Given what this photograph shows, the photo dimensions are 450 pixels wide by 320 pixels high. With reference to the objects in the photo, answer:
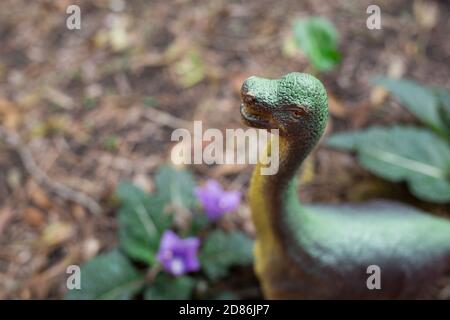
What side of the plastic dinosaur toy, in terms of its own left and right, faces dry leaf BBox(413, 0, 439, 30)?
right

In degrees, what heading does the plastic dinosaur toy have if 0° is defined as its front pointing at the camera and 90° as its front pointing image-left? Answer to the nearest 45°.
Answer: approximately 90°

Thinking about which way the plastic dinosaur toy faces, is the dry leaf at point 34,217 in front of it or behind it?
in front

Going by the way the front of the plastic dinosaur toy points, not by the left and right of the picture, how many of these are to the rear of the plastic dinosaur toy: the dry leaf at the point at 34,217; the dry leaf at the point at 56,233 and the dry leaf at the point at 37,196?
0

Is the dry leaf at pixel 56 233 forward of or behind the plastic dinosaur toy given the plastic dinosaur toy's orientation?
forward

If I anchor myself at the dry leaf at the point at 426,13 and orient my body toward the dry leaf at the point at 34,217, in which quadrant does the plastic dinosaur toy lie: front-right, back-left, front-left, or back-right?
front-left
